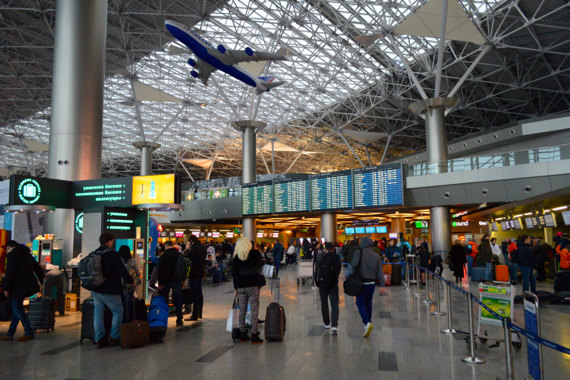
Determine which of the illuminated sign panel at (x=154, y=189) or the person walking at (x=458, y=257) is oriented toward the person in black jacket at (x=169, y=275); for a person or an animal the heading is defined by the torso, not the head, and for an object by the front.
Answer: the illuminated sign panel

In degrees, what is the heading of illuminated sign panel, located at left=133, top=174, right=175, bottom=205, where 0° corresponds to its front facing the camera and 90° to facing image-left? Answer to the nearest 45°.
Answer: approximately 0°

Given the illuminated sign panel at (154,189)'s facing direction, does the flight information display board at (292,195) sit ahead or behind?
behind

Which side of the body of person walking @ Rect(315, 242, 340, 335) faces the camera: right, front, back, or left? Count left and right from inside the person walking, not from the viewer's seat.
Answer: back

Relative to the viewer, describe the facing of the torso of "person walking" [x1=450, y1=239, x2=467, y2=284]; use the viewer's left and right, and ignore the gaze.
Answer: facing away from the viewer

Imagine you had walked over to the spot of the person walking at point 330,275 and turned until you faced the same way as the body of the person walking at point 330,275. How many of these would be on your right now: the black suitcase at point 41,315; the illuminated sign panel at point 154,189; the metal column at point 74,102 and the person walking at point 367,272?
1

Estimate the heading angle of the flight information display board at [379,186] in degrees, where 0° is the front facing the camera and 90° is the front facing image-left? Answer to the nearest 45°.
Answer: approximately 45°

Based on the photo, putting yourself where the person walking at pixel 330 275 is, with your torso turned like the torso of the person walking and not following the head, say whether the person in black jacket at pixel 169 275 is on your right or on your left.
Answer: on your left

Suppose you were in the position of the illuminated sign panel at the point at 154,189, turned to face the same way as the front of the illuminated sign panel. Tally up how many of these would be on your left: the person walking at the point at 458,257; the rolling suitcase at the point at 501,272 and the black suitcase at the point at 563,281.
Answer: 3

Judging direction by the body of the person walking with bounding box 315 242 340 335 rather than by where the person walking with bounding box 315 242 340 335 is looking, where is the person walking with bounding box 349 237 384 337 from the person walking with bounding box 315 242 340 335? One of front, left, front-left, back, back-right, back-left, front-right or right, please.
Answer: right

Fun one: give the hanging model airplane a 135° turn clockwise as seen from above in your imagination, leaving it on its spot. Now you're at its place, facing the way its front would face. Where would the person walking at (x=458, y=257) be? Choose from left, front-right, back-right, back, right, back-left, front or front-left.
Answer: back-right
